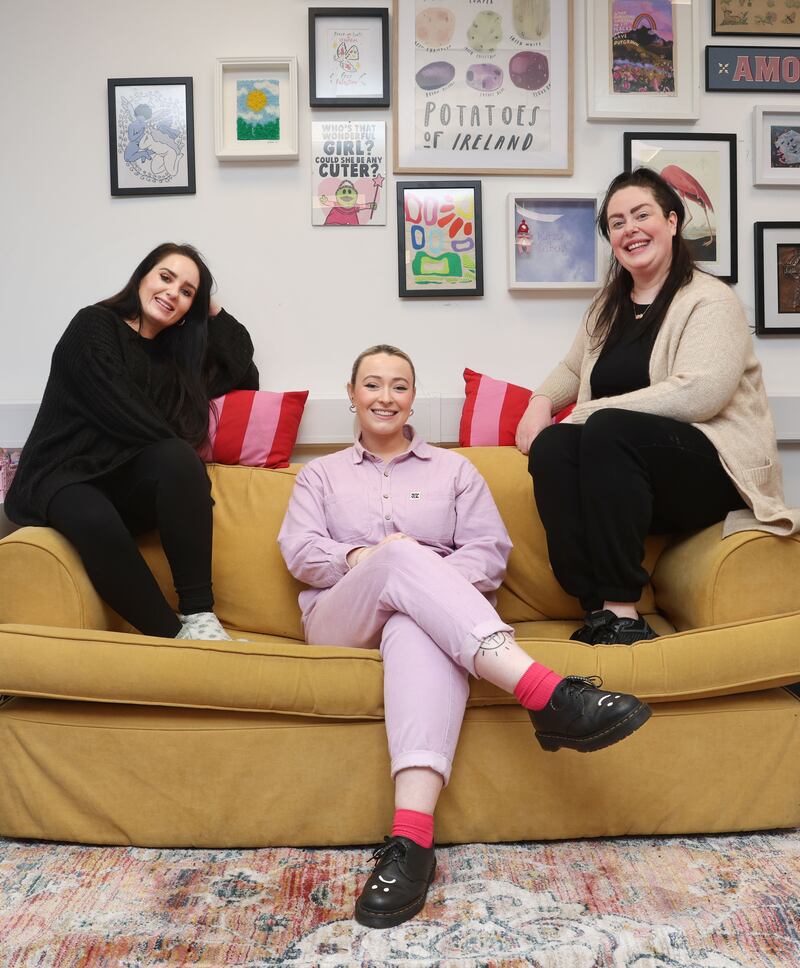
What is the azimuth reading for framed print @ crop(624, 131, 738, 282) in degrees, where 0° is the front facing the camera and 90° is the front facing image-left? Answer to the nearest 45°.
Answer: approximately 0°

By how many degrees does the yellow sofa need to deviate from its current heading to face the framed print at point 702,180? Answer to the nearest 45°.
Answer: approximately 135° to its left

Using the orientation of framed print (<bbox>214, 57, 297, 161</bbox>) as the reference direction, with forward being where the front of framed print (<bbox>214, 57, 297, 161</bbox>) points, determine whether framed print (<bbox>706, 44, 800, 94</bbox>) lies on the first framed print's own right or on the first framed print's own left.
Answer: on the first framed print's own left
